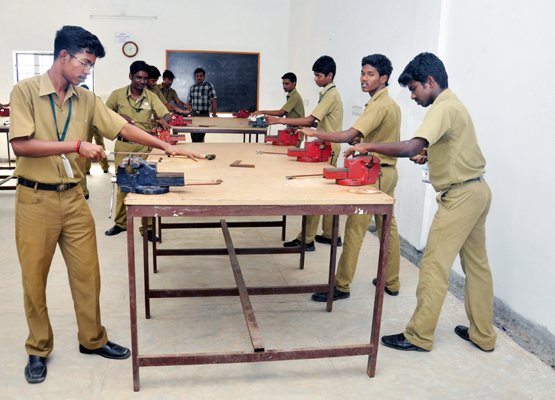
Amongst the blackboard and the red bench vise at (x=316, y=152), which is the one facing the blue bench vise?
the blackboard

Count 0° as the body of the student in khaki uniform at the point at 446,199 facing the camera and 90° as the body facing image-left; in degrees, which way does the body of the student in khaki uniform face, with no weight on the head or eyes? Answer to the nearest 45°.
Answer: approximately 90°

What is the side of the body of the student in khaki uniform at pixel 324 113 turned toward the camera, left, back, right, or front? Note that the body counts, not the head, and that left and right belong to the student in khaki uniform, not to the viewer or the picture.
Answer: left

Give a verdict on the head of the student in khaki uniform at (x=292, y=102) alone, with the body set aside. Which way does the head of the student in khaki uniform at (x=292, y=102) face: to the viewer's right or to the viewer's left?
to the viewer's left

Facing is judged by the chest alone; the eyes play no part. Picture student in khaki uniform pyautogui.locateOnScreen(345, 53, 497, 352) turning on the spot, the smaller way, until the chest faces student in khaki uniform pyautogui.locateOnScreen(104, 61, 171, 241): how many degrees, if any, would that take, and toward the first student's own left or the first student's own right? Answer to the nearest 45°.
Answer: approximately 45° to the first student's own right
